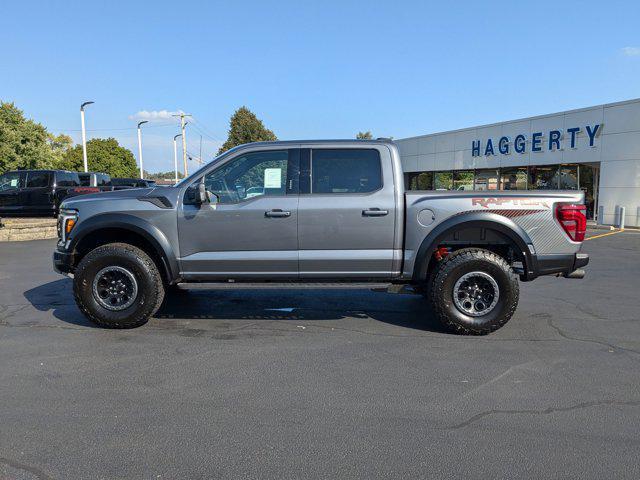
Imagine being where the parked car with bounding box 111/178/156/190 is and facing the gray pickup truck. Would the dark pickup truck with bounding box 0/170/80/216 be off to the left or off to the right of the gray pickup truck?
right

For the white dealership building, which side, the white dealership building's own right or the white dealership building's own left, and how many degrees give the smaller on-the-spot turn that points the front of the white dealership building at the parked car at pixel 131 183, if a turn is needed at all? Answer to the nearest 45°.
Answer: approximately 45° to the white dealership building's own right

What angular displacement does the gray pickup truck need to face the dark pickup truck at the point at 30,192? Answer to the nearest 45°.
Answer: approximately 45° to its right

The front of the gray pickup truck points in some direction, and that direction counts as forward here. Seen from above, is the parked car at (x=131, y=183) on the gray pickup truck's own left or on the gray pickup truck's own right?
on the gray pickup truck's own right

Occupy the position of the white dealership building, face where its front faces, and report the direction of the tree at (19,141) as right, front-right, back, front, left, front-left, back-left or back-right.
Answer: front-right

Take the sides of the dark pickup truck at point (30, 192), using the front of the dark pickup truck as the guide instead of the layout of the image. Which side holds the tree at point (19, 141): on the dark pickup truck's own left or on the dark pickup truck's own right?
on the dark pickup truck's own right

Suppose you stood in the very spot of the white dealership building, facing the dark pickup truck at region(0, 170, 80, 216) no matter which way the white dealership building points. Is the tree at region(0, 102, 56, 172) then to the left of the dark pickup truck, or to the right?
right

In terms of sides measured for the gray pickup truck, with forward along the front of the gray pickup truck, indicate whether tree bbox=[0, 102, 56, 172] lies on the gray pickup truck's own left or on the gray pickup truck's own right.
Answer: on the gray pickup truck's own right

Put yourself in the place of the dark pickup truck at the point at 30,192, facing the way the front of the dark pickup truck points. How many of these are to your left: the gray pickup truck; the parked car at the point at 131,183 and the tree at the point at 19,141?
1

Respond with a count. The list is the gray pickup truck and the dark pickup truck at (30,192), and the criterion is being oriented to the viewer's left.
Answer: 2

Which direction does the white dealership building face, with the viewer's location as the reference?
facing the viewer and to the left of the viewer

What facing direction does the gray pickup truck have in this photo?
to the viewer's left

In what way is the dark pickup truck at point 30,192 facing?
to the viewer's left

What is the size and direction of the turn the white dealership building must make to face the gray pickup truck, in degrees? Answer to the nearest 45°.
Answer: approximately 45° to its left

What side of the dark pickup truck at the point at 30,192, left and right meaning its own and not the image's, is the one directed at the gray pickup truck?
left
